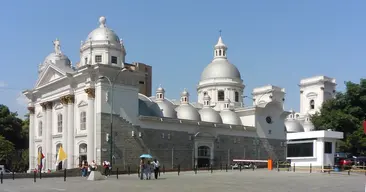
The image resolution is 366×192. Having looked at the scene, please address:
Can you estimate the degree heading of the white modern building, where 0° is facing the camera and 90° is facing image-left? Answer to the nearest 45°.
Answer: approximately 45°
